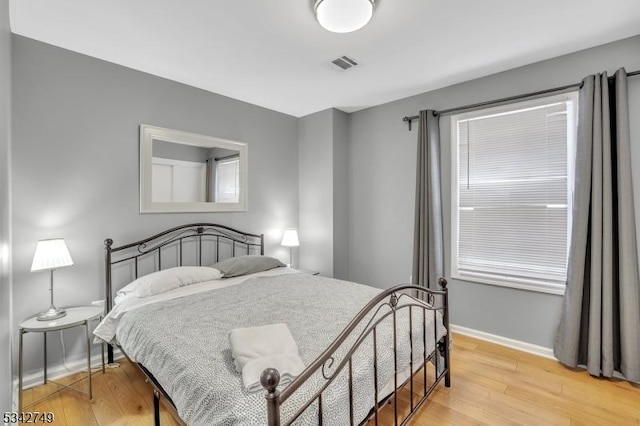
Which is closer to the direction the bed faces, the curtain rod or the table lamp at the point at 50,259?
the curtain rod

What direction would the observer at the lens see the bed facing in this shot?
facing the viewer and to the right of the viewer

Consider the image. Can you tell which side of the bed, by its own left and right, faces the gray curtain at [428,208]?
left

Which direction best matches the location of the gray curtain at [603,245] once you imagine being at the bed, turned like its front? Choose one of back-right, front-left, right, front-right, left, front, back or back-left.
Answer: front-left

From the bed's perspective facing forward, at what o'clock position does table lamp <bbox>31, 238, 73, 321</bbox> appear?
The table lamp is roughly at 5 o'clock from the bed.
